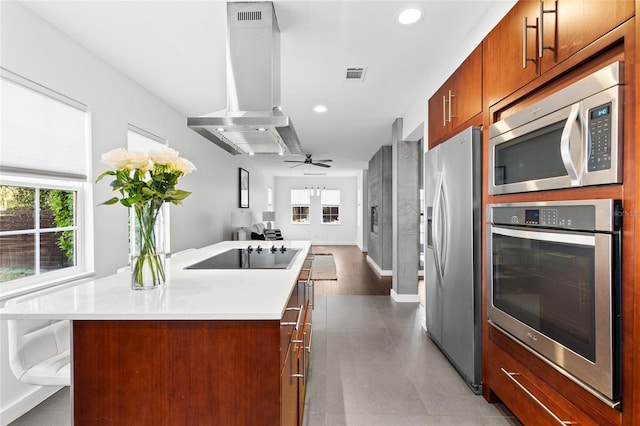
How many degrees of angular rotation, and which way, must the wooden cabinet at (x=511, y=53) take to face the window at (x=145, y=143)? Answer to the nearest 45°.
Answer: approximately 45° to its right

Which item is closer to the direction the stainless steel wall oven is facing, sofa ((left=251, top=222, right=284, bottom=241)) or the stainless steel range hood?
the stainless steel range hood

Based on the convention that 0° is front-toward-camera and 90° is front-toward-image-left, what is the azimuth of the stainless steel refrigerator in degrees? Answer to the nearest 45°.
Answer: approximately 45°

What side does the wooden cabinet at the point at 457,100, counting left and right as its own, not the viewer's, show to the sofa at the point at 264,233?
right

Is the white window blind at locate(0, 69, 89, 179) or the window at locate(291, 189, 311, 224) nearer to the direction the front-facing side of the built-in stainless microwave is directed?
the white window blind

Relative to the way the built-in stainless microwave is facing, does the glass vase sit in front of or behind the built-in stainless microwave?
in front

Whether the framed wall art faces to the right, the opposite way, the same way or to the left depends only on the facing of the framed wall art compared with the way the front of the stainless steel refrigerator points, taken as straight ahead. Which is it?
the opposite way
